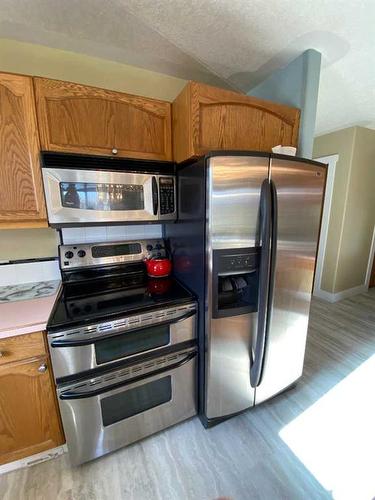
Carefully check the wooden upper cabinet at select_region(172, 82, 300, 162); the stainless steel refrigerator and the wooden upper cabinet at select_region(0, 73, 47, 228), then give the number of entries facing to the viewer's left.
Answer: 0

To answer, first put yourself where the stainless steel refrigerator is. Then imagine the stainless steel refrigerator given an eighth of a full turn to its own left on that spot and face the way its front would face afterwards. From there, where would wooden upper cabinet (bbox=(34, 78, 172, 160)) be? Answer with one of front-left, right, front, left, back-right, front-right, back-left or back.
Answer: back

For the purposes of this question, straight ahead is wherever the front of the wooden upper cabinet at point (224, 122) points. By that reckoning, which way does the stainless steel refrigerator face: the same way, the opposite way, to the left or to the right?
the same way

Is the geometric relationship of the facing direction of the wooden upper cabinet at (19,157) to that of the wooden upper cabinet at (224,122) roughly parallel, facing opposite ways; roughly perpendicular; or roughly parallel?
roughly parallel

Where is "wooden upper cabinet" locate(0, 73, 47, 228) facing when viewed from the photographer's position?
facing the viewer

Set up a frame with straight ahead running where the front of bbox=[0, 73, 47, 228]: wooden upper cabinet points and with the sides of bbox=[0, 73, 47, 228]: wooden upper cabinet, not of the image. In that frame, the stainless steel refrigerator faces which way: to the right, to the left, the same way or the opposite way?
the same way

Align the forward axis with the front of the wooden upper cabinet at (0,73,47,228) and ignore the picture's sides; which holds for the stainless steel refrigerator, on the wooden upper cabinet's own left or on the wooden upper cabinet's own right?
on the wooden upper cabinet's own left

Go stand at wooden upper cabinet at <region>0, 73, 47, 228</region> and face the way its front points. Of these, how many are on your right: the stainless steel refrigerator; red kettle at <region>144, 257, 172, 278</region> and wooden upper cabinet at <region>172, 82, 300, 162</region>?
0

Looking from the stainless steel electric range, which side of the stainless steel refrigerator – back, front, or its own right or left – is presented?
right

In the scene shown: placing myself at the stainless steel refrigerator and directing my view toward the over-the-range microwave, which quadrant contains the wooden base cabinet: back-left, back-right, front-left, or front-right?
front-left

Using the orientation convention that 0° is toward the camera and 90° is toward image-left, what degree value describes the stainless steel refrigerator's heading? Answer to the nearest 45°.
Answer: approximately 315°
